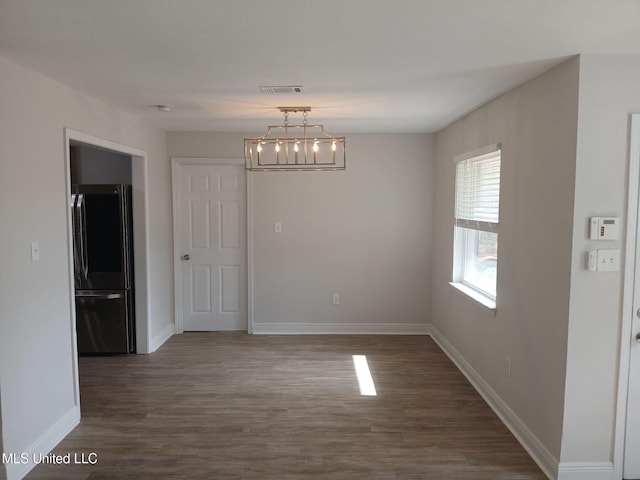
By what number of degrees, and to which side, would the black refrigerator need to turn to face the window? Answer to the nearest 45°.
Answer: approximately 45° to its left

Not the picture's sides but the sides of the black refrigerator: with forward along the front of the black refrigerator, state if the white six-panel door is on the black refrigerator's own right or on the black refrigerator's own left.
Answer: on the black refrigerator's own left

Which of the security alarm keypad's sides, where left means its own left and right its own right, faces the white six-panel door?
right

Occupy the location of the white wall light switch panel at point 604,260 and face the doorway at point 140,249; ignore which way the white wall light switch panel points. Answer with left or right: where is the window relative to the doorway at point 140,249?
right

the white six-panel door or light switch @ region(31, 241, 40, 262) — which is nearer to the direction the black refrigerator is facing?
the light switch

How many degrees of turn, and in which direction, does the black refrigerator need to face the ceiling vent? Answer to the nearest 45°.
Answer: approximately 45° to its left

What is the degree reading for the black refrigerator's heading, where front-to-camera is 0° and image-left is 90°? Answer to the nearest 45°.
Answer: approximately 0°

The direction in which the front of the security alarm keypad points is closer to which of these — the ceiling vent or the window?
the ceiling vent

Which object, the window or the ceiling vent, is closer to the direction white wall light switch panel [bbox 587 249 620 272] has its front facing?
the ceiling vent
